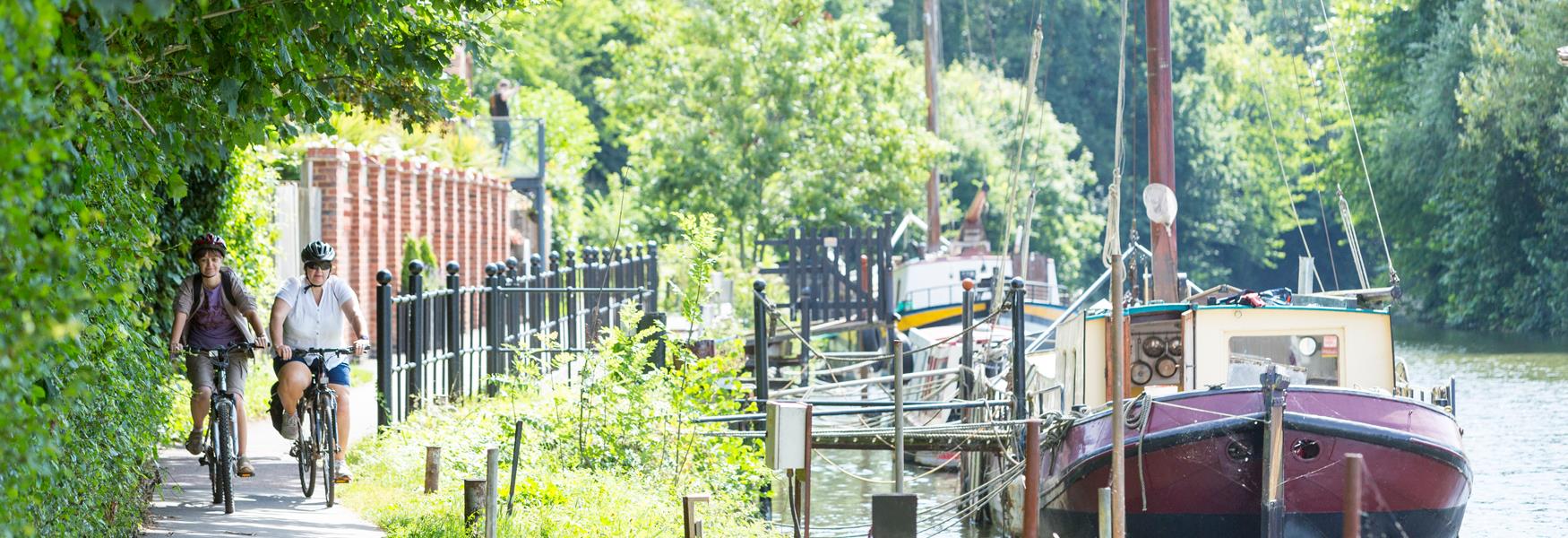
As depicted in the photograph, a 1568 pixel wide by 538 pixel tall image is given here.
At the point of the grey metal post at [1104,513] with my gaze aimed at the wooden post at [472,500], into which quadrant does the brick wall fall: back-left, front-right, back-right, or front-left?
front-right

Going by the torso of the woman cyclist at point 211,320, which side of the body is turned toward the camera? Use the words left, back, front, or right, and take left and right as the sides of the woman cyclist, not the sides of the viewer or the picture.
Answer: front

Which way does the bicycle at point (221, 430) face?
toward the camera

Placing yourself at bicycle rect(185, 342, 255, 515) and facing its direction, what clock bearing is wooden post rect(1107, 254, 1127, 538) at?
The wooden post is roughly at 10 o'clock from the bicycle.

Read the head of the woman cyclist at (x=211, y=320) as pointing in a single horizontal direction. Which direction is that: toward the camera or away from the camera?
toward the camera

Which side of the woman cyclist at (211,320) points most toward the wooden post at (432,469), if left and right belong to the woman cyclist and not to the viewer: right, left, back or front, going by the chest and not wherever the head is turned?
left

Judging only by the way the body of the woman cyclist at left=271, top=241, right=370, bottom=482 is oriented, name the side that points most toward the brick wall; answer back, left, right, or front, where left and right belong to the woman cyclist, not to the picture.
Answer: back

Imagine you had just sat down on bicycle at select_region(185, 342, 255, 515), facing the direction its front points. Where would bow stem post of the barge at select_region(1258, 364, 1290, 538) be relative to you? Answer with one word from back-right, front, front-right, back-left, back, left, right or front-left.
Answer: left

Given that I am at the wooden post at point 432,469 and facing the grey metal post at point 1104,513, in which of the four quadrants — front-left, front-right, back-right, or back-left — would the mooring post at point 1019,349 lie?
front-left

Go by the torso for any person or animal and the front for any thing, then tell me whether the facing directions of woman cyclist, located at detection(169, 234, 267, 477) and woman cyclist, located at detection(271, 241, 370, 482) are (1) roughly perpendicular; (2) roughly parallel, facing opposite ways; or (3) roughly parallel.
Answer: roughly parallel

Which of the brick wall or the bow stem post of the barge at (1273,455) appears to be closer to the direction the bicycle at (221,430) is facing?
the bow stem post of the barge

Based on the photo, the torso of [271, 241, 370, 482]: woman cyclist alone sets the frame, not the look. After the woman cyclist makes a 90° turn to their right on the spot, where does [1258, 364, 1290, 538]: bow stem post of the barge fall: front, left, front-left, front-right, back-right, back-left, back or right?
back

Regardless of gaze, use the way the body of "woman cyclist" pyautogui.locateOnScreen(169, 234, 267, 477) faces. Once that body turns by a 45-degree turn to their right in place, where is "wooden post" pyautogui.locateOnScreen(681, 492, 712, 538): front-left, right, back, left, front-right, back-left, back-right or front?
left
